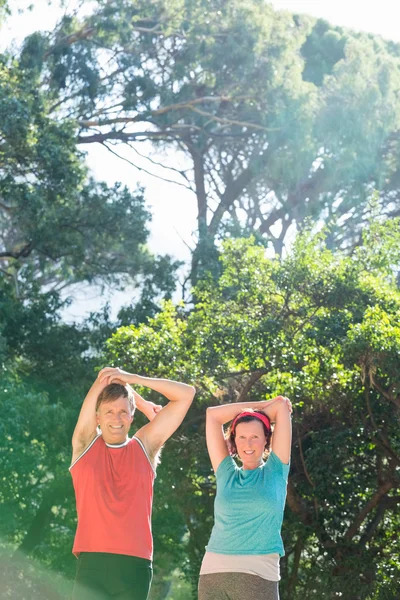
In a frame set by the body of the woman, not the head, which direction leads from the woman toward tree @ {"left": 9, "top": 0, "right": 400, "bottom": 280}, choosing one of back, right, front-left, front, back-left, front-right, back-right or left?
back

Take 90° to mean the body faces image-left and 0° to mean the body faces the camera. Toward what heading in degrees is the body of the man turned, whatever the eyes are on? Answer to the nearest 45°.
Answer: approximately 0°

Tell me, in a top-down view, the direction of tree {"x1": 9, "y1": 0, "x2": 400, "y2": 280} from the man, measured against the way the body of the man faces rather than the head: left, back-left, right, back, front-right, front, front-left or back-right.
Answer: back

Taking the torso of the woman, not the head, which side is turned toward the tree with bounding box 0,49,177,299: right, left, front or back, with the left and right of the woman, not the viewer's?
back

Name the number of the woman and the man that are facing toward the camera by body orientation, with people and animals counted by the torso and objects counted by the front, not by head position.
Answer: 2
